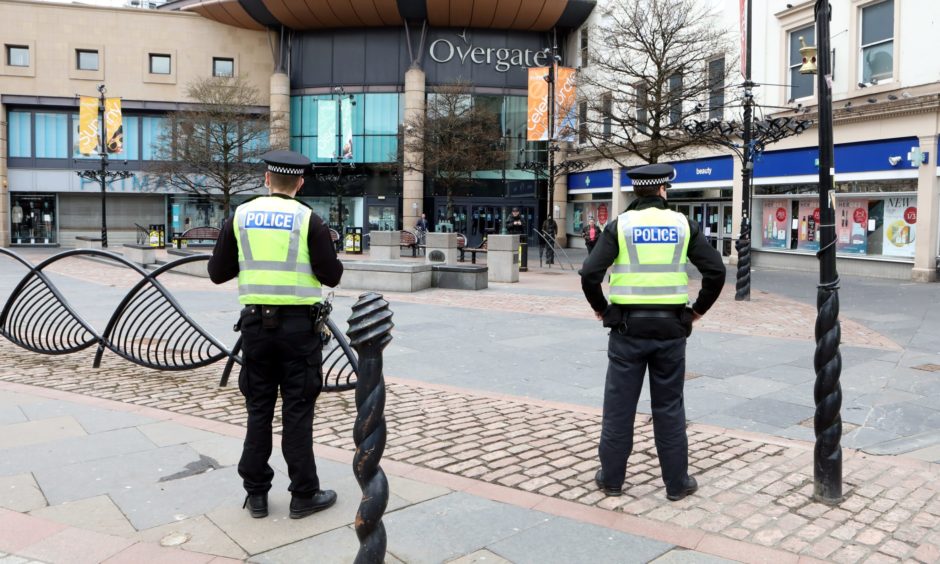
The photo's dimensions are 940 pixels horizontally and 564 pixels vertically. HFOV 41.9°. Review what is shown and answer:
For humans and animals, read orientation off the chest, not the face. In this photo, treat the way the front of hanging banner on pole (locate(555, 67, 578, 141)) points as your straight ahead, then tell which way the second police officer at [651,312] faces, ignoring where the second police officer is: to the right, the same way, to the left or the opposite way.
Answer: the opposite way

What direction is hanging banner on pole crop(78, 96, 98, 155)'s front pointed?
toward the camera

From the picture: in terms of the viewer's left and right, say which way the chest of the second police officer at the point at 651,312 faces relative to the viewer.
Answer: facing away from the viewer

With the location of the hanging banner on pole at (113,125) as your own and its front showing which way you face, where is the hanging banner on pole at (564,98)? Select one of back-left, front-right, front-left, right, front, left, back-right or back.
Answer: front-left

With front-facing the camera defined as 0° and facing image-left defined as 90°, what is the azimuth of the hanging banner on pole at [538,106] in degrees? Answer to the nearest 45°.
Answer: approximately 0°

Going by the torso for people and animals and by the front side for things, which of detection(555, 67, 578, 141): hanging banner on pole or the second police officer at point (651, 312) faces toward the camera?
the hanging banner on pole

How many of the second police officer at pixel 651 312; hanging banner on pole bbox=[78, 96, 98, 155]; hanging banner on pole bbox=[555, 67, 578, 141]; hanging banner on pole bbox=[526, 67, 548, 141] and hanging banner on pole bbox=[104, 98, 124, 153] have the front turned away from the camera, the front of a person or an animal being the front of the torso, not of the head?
1

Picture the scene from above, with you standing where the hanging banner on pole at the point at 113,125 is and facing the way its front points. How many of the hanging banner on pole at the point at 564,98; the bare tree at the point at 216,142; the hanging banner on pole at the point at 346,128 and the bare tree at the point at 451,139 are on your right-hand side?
0

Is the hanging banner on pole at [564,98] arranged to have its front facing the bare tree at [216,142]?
no

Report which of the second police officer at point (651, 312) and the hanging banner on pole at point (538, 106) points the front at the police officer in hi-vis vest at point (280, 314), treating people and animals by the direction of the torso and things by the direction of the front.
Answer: the hanging banner on pole

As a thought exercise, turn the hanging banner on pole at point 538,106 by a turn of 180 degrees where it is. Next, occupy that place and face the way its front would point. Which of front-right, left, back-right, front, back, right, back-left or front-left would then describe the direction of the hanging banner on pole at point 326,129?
front-left

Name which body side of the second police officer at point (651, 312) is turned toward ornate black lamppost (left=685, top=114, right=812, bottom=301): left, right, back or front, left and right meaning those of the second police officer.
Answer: front

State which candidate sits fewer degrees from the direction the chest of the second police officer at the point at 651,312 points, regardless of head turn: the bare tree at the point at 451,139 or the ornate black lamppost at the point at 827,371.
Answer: the bare tree

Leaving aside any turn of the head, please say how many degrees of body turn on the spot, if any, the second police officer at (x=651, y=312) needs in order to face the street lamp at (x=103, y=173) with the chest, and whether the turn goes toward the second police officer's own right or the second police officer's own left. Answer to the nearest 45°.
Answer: approximately 45° to the second police officer's own left

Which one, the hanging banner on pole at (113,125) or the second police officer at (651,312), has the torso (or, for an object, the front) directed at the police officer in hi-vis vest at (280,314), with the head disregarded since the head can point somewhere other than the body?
the hanging banner on pole
